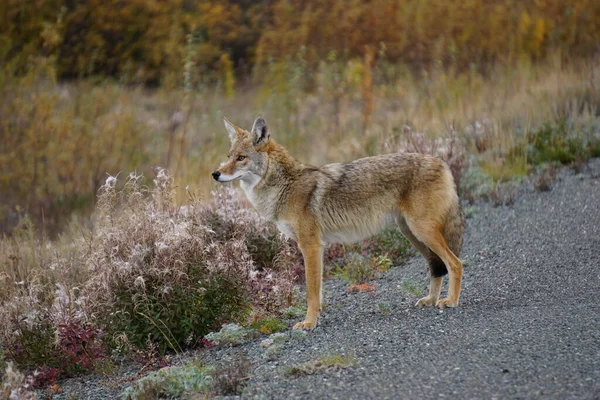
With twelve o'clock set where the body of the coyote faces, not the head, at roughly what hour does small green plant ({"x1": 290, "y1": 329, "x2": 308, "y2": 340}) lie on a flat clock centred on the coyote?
The small green plant is roughly at 10 o'clock from the coyote.

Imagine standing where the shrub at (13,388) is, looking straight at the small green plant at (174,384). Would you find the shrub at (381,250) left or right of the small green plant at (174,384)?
left

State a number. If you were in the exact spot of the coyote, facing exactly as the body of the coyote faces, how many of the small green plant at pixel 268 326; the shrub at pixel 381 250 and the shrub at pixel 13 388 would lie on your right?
1

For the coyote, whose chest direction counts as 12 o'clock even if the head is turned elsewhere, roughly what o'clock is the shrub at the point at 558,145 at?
The shrub is roughly at 4 o'clock from the coyote.

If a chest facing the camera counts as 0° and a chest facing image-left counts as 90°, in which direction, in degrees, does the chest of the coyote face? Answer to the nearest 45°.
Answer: approximately 90°

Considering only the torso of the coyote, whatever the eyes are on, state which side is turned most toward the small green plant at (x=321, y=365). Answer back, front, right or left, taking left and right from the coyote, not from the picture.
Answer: left

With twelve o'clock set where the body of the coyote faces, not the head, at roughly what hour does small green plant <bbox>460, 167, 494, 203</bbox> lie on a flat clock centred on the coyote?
The small green plant is roughly at 4 o'clock from the coyote.

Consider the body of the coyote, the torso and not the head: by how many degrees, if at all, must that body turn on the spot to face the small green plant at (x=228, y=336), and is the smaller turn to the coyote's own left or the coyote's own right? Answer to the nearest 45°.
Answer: approximately 45° to the coyote's own left

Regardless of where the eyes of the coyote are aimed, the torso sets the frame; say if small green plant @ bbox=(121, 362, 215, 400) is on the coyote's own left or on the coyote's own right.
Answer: on the coyote's own left

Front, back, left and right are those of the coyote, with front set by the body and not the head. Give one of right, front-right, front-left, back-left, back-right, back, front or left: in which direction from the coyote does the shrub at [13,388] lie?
front-left

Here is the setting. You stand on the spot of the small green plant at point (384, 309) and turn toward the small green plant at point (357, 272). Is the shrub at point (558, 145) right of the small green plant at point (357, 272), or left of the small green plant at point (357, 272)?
right
